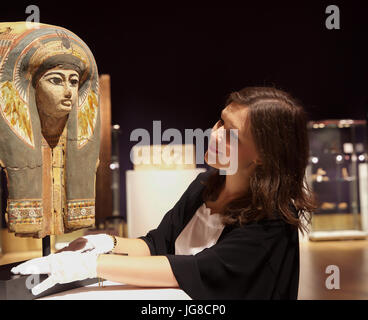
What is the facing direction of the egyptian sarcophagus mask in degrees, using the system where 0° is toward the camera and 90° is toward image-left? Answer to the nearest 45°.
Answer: approximately 315°

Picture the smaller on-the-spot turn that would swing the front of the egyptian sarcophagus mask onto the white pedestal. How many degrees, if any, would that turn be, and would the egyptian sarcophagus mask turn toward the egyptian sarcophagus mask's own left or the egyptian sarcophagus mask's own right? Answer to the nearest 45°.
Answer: approximately 90° to the egyptian sarcophagus mask's own left

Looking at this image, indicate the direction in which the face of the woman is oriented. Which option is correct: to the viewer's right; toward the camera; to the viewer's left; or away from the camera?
to the viewer's left

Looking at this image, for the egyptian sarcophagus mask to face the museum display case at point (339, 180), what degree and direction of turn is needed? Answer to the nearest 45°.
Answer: approximately 90° to its left
